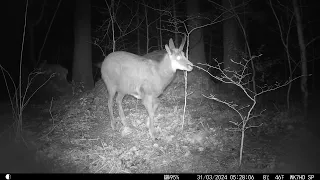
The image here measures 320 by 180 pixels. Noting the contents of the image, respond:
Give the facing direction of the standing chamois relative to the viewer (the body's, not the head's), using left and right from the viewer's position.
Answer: facing the viewer and to the right of the viewer

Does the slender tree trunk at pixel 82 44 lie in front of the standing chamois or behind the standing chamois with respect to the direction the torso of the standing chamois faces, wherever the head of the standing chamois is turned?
behind

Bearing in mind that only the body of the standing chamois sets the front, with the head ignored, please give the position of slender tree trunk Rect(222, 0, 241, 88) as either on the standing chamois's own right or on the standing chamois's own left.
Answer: on the standing chamois's own left

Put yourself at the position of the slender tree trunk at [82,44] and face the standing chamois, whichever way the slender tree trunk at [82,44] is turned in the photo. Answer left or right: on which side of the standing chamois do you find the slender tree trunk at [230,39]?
left
